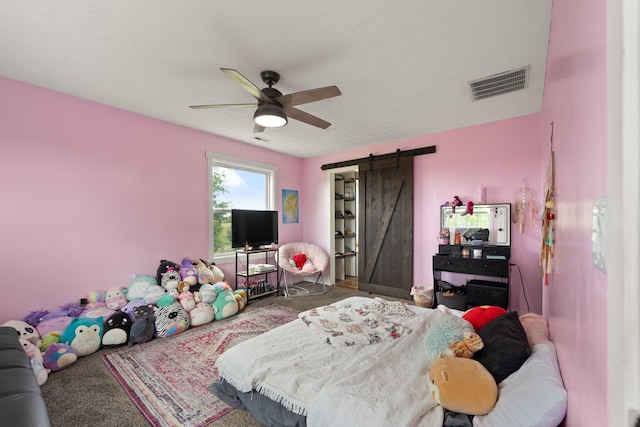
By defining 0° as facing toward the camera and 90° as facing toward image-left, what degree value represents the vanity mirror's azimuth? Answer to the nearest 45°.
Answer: approximately 0°

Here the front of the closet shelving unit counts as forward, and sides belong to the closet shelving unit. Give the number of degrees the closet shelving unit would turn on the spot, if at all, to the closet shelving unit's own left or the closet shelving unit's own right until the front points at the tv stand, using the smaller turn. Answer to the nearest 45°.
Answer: approximately 90° to the closet shelving unit's own right

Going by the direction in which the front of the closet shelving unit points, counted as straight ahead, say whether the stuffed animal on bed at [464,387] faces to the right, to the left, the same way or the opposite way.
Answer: the opposite way

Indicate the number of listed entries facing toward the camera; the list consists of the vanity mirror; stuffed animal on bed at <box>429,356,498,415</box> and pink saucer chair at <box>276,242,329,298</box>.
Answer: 2

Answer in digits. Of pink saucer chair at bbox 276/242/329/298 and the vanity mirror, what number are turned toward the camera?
2

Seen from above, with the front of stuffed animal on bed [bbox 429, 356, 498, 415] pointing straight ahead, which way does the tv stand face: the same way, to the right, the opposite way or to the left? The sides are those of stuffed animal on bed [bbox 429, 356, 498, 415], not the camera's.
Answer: the opposite way

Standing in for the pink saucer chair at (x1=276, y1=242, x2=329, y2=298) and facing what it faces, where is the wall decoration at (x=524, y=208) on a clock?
The wall decoration is roughly at 10 o'clock from the pink saucer chair.

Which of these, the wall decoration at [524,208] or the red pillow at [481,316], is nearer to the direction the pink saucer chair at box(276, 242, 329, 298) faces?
the red pillow
